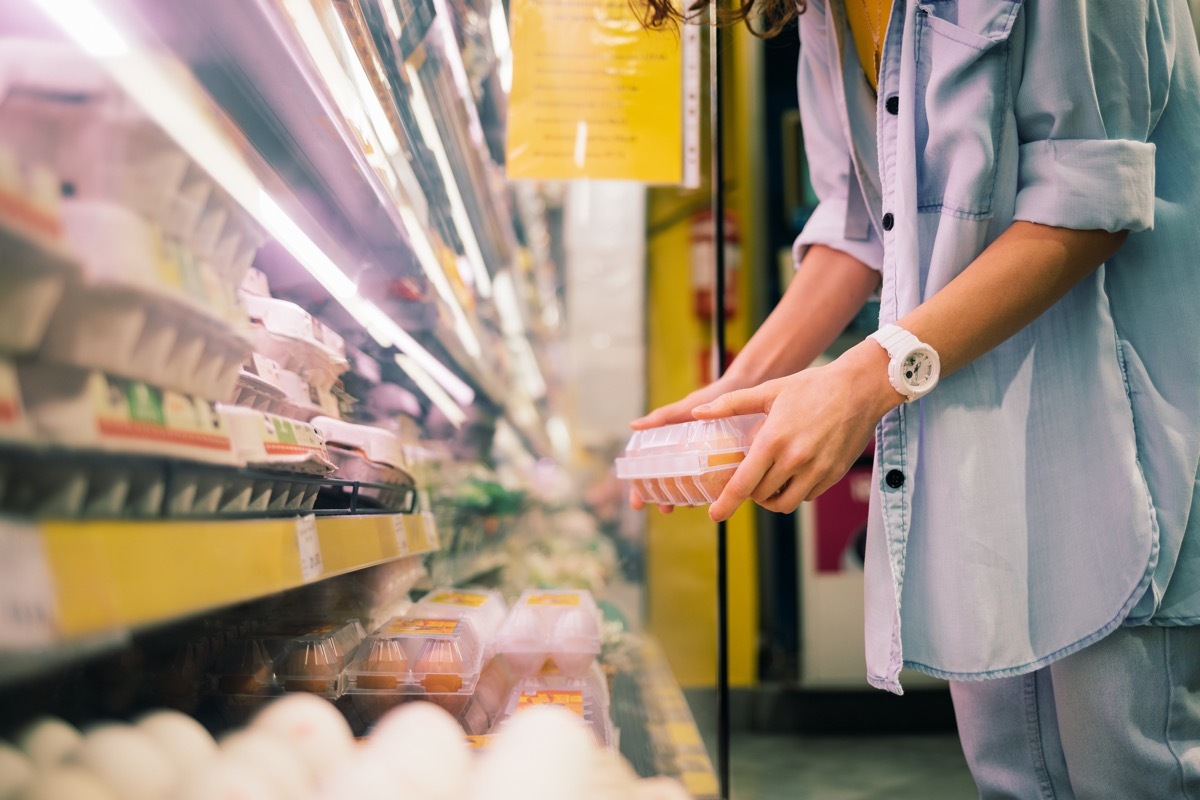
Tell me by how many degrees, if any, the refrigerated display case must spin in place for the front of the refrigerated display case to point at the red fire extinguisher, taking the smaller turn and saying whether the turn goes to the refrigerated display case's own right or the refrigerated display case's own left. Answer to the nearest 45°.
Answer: approximately 45° to the refrigerated display case's own left

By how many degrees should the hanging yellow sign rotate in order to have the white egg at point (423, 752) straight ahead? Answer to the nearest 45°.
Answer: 0° — it already faces it

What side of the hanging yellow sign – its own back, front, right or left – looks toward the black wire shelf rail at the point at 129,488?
front

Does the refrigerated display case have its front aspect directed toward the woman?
yes

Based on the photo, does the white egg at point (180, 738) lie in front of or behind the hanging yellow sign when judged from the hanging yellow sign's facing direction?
in front

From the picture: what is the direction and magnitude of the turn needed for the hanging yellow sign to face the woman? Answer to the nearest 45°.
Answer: approximately 45° to its left

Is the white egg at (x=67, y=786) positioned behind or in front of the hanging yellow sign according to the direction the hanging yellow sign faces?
in front

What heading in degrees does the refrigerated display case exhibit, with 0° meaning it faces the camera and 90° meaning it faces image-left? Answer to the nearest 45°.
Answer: approximately 270°
